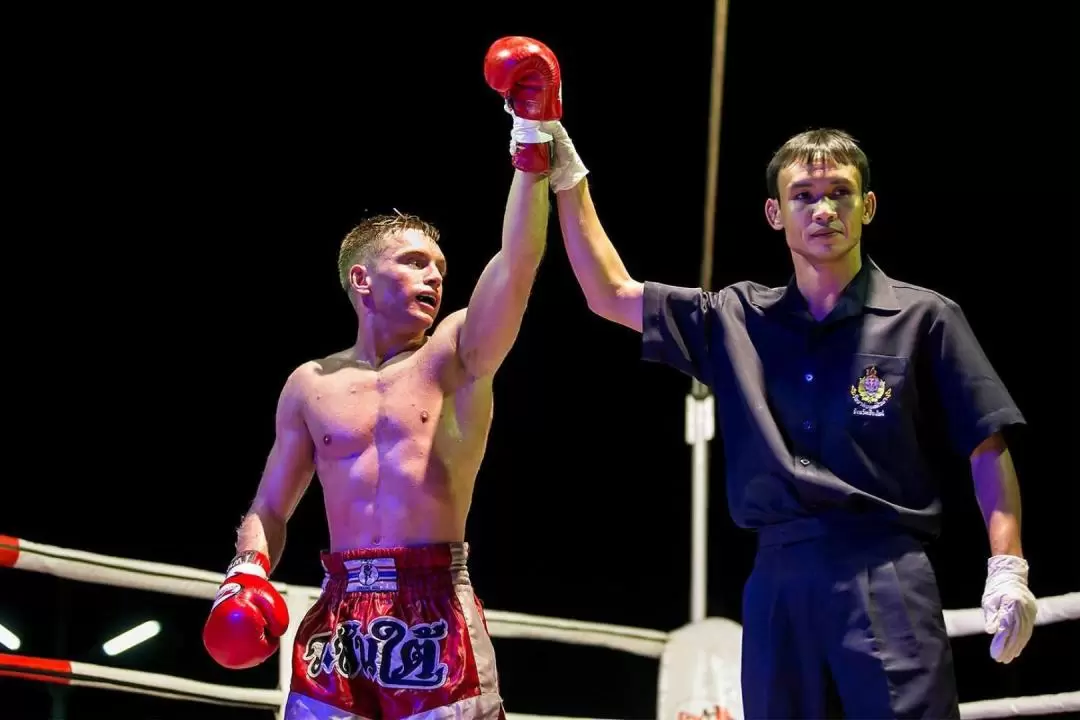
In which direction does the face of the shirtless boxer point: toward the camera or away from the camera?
toward the camera

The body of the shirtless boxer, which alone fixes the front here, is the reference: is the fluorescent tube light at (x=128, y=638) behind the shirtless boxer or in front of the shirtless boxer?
behind

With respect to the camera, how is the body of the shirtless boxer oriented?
toward the camera
